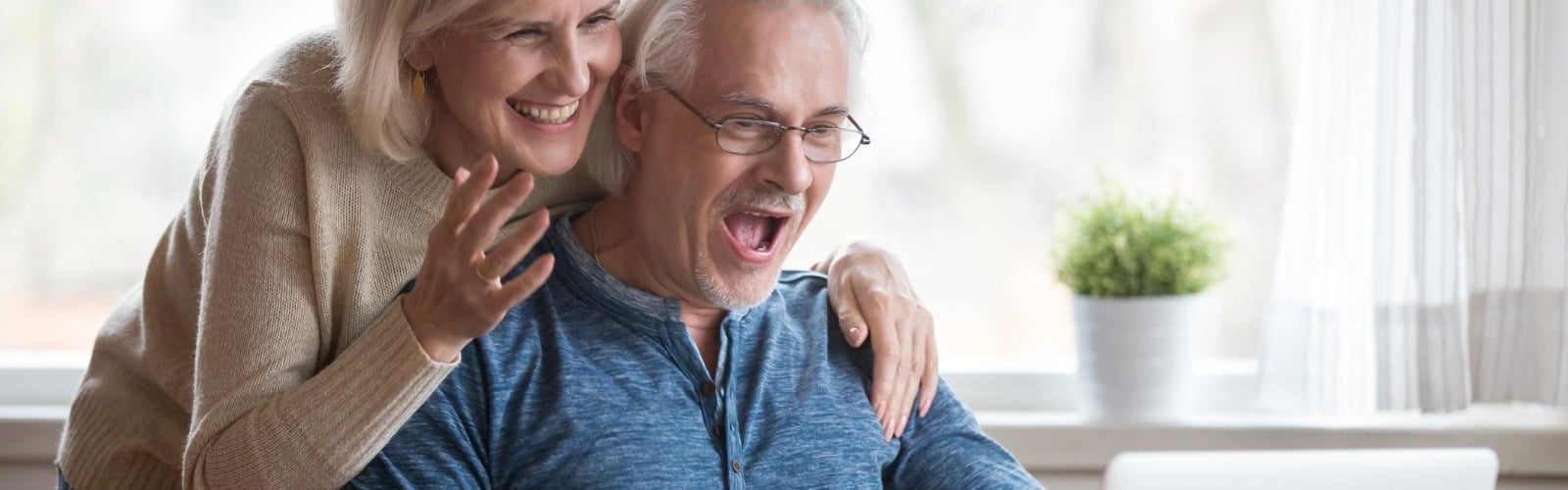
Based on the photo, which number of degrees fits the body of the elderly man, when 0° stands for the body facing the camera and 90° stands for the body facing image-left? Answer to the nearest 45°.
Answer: approximately 315°

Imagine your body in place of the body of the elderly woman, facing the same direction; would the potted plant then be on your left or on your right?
on your left

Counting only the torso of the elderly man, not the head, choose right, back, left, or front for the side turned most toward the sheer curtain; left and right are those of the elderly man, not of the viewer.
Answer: left

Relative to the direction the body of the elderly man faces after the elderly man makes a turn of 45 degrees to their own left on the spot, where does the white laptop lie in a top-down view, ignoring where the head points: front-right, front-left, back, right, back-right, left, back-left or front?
front

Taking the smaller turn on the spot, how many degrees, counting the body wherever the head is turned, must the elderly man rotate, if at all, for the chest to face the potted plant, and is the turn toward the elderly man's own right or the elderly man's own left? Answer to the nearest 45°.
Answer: approximately 90° to the elderly man's own left

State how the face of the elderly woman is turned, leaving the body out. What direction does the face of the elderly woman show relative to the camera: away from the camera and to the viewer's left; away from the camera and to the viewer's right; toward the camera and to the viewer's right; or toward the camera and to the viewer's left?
toward the camera and to the viewer's right

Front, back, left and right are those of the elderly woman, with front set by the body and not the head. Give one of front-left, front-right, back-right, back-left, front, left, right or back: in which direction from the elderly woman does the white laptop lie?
front-left

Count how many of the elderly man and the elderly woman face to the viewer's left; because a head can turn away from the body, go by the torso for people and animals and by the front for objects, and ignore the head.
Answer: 0

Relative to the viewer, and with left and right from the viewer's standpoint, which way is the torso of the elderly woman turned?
facing the viewer and to the right of the viewer

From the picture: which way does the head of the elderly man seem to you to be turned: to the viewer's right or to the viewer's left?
to the viewer's right
